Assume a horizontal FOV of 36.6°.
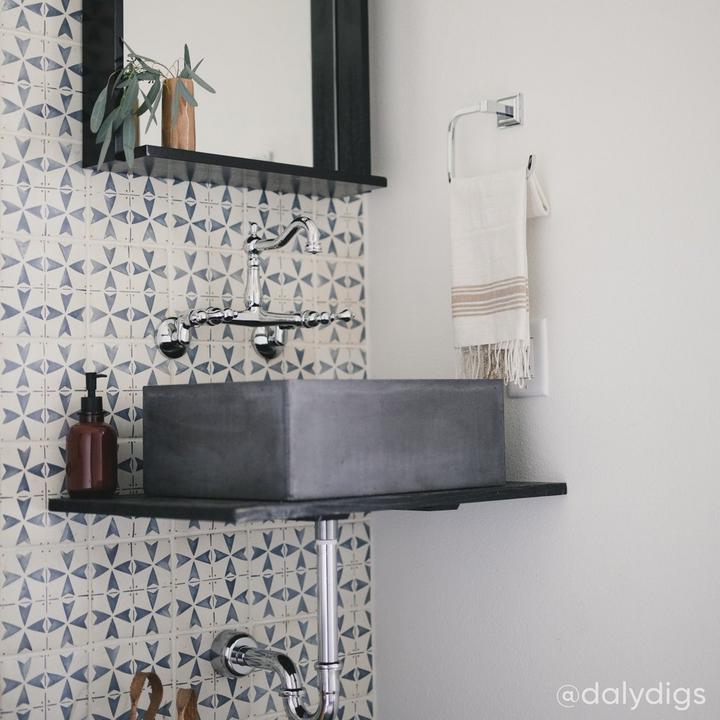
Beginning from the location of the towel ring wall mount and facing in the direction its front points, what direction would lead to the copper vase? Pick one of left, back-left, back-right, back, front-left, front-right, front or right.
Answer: front-right

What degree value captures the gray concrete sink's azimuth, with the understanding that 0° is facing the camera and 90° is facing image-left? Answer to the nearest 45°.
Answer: approximately 315°

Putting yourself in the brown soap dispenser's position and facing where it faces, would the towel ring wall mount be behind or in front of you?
in front
